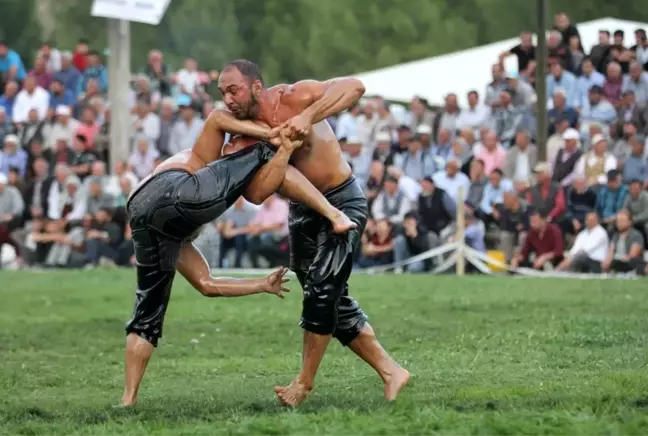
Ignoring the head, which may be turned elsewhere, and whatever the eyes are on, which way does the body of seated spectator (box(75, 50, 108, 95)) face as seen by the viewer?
toward the camera

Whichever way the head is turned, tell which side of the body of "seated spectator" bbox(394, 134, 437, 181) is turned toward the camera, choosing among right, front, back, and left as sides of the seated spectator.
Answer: front

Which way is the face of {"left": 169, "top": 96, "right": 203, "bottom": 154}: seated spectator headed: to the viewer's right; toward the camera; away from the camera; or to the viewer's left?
toward the camera

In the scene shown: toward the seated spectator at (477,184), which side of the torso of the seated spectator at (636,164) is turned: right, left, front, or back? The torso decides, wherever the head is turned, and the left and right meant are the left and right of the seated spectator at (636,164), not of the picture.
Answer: right

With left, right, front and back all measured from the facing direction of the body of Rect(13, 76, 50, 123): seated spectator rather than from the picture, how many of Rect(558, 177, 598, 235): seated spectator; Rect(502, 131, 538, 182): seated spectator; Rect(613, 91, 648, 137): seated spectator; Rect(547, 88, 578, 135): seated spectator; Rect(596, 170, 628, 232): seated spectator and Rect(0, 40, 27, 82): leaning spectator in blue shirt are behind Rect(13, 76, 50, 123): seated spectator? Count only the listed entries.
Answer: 1

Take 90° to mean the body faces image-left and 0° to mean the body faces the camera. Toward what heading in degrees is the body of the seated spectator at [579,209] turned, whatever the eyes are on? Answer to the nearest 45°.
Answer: approximately 45°

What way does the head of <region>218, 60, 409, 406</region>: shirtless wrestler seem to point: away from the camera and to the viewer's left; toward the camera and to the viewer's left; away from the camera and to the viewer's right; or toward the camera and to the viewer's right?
toward the camera and to the viewer's left

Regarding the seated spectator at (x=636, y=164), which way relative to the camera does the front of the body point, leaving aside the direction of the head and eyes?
toward the camera

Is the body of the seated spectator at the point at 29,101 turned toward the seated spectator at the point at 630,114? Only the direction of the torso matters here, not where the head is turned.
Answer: no

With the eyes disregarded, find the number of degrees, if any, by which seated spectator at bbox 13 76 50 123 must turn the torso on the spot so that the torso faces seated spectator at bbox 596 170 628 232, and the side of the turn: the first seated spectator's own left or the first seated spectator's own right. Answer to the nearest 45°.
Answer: approximately 45° to the first seated spectator's own left

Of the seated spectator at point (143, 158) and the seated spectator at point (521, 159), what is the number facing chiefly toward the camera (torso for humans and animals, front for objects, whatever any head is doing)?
2

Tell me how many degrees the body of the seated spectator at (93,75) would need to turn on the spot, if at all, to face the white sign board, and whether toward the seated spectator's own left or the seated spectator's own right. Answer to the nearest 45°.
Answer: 0° — they already face it

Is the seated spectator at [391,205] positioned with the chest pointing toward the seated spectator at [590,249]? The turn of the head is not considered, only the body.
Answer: no
